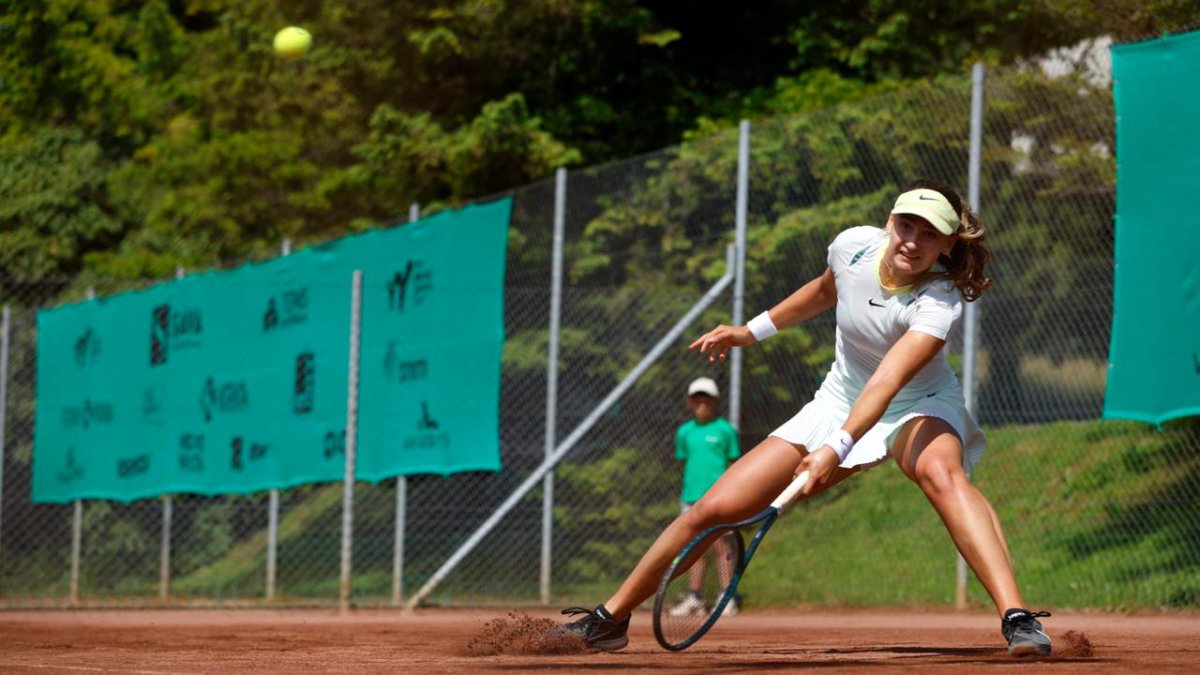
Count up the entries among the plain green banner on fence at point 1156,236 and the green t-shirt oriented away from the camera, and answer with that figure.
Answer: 0

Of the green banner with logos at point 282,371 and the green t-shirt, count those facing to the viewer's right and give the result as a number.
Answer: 0

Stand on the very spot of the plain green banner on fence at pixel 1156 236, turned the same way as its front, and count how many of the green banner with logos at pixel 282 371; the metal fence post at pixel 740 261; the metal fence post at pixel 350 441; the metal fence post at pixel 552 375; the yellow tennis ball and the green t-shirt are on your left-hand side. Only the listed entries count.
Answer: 0

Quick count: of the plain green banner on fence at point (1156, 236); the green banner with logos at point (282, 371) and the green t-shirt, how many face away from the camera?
0

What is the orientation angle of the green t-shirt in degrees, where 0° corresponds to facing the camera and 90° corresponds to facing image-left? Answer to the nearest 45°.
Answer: approximately 0°

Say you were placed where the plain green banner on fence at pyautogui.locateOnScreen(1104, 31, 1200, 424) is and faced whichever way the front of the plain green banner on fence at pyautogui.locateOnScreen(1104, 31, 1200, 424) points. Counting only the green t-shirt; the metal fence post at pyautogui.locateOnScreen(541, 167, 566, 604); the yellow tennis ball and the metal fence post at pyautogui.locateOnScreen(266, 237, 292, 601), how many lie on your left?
0

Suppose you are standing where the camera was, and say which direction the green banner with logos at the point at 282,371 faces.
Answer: facing the viewer and to the left of the viewer

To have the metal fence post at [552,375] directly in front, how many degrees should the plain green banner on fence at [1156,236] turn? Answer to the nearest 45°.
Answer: approximately 90° to its right

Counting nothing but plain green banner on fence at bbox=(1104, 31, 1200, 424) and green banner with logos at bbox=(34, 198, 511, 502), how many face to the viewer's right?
0

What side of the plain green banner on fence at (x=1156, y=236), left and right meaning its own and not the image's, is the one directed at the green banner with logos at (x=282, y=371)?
right

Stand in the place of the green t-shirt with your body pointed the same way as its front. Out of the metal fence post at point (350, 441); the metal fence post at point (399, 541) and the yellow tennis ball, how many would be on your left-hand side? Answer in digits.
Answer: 0

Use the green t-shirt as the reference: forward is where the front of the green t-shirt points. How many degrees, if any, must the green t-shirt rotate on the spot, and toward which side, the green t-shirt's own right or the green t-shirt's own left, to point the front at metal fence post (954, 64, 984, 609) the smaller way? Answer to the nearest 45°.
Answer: approximately 45° to the green t-shirt's own left

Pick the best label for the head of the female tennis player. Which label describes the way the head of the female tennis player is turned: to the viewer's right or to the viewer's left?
to the viewer's left

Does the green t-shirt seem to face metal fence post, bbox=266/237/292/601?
no

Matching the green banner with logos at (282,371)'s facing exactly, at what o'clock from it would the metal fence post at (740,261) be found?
The metal fence post is roughly at 9 o'clock from the green banner with logos.
